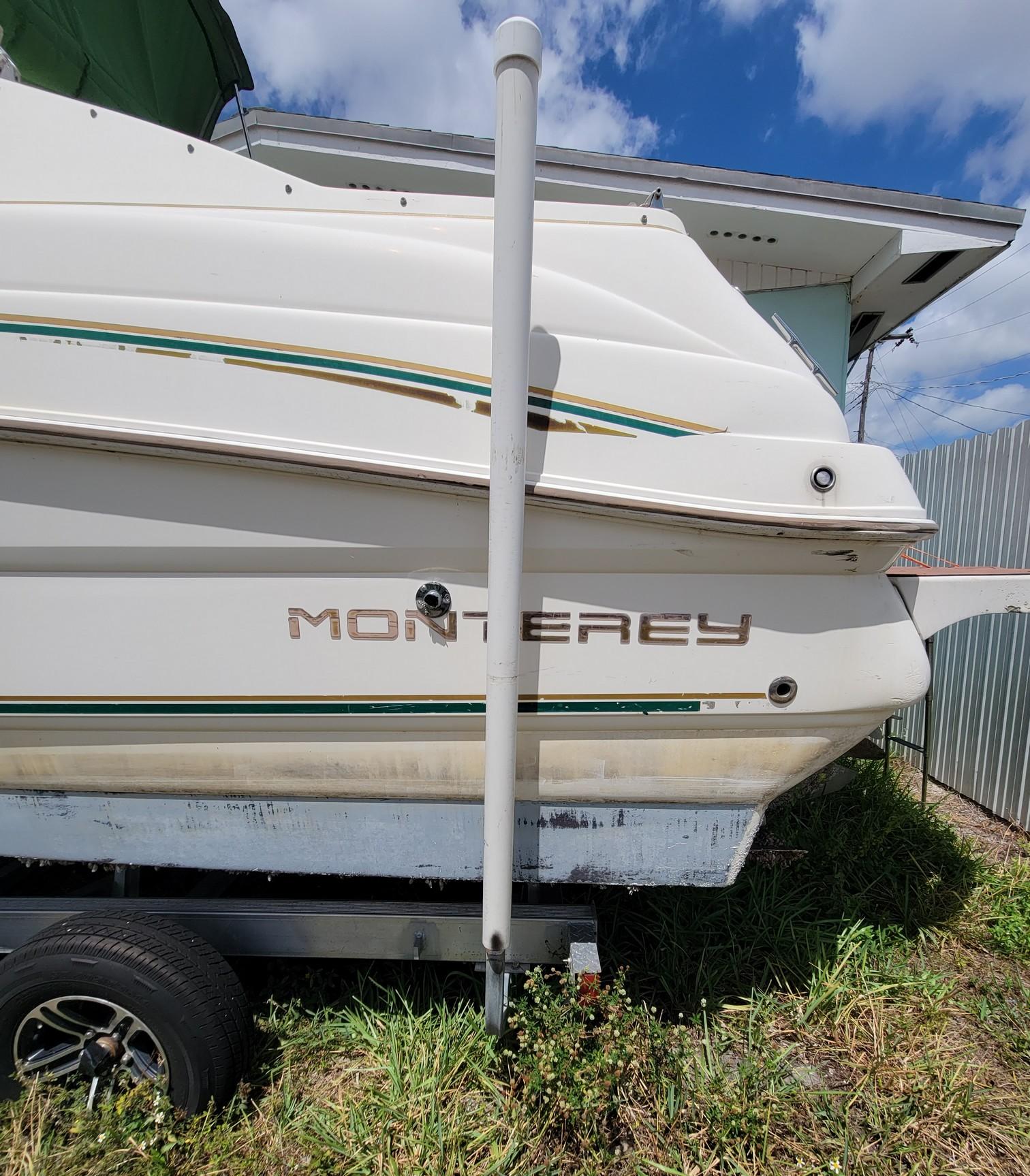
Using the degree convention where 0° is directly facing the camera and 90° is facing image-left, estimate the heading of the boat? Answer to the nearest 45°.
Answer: approximately 90°

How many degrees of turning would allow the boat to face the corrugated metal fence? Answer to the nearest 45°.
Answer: approximately 135° to its right
